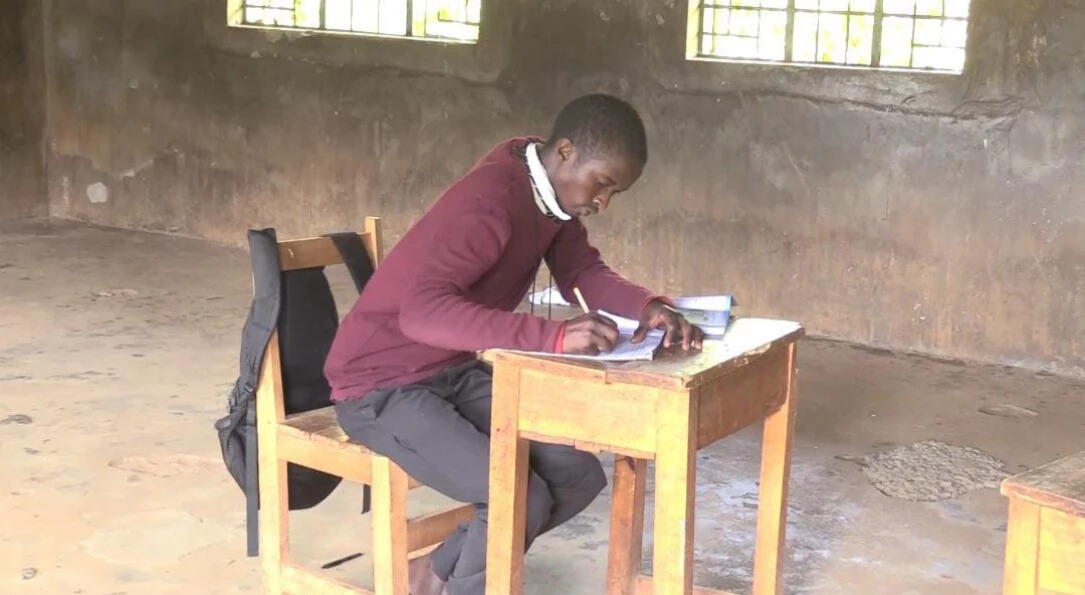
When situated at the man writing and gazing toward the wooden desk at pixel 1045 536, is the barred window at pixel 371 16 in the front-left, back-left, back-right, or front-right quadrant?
back-left

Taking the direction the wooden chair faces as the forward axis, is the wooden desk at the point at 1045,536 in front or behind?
in front

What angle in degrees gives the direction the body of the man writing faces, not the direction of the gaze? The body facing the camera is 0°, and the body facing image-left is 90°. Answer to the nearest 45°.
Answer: approximately 315°

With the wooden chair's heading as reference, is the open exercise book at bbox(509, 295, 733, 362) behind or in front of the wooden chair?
in front

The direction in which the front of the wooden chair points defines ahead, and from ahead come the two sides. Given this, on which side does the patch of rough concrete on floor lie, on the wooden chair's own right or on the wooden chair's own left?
on the wooden chair's own left

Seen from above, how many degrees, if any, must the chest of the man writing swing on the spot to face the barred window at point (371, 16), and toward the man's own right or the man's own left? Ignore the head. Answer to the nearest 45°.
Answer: approximately 135° to the man's own left

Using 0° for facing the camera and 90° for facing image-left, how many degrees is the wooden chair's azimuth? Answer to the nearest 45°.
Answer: approximately 315°

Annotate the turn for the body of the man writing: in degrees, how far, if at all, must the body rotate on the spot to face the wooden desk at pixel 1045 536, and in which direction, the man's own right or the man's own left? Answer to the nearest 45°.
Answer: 0° — they already face it
